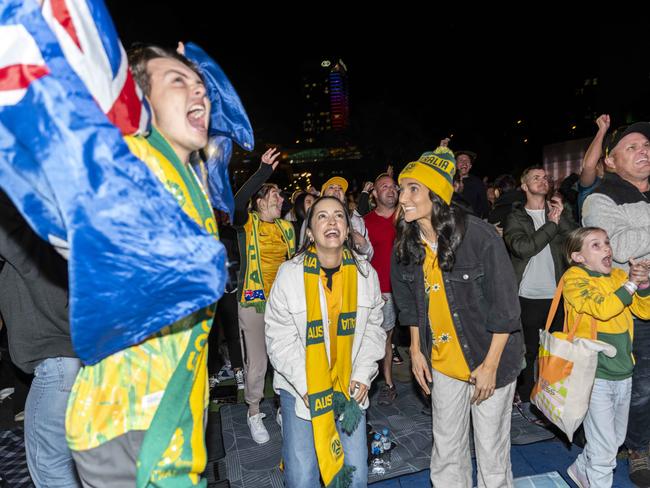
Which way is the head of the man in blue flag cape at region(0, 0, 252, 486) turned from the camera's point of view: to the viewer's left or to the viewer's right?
to the viewer's right

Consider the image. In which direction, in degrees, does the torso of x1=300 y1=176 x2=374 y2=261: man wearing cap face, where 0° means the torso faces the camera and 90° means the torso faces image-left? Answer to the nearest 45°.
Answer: approximately 0°

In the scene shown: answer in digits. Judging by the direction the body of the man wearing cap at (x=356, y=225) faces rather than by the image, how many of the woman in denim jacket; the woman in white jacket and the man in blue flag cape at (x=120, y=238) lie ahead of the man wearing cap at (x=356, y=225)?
3

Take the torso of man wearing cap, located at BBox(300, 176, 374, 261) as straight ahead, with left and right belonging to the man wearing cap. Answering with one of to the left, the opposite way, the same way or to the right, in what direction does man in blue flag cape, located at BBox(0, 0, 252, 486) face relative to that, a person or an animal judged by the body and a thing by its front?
to the left

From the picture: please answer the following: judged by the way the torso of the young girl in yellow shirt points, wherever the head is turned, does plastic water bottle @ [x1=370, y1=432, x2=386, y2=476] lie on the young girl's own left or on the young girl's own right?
on the young girl's own right

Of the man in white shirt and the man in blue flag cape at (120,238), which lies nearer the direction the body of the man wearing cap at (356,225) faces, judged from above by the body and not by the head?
the man in blue flag cape

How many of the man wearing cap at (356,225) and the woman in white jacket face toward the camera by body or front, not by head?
2

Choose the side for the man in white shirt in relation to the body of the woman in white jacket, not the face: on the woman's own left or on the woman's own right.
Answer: on the woman's own left
